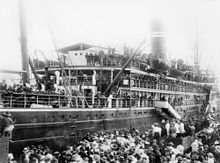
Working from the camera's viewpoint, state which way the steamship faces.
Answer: facing the viewer and to the left of the viewer
